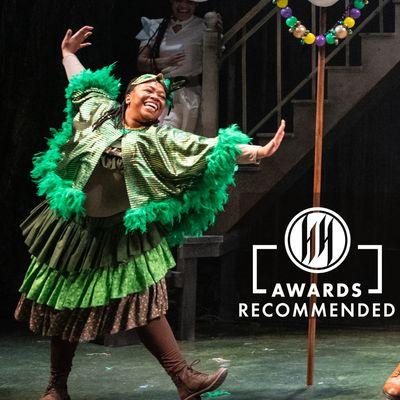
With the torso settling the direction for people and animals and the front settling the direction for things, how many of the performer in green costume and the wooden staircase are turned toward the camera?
1

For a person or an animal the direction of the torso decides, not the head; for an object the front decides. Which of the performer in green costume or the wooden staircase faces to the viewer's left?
the wooden staircase

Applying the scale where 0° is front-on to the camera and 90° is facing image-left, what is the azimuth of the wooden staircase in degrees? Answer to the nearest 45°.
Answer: approximately 90°

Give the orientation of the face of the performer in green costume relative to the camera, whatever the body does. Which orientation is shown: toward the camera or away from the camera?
toward the camera

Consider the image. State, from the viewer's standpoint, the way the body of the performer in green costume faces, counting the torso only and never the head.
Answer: toward the camera

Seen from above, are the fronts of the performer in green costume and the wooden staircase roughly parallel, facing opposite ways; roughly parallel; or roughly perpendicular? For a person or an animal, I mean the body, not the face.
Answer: roughly perpendicular
